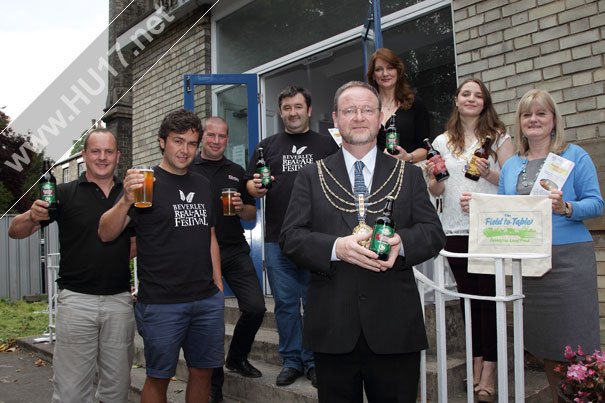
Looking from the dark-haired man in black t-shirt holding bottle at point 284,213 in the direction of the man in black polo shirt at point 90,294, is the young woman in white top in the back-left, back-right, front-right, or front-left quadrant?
back-left

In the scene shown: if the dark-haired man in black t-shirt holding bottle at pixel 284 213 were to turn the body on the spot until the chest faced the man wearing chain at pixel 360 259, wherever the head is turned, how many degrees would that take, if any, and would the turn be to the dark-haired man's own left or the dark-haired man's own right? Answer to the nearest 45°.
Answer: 0° — they already face them

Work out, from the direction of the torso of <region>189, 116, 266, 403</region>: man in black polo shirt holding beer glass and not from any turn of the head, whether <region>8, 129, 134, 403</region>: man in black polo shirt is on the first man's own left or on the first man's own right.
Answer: on the first man's own right

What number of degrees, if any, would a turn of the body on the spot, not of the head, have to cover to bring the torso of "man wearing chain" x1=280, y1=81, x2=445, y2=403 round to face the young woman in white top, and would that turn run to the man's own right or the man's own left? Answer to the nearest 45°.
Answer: approximately 135° to the man's own left

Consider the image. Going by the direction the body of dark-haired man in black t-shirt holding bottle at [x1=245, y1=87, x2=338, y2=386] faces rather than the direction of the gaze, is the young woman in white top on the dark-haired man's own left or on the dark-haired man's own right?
on the dark-haired man's own left

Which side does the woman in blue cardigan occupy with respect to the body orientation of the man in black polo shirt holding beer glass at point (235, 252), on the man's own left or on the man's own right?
on the man's own left

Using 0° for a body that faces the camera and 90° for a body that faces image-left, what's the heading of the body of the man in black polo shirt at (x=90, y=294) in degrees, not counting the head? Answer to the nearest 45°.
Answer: approximately 0°

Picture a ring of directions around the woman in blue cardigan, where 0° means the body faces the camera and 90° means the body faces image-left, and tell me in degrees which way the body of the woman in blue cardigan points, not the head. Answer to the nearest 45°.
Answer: approximately 45°

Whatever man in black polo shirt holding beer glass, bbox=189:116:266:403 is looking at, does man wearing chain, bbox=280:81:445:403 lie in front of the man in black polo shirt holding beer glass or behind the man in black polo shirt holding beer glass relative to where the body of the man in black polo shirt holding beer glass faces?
in front
